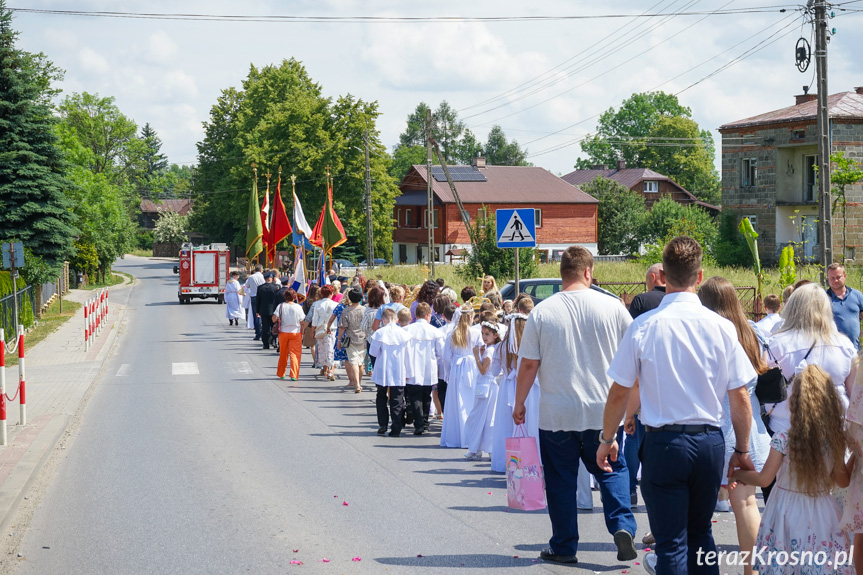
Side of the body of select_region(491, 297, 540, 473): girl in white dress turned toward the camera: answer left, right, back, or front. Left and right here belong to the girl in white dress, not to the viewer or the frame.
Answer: back

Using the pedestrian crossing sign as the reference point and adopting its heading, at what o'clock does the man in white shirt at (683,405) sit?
The man in white shirt is roughly at 12 o'clock from the pedestrian crossing sign.

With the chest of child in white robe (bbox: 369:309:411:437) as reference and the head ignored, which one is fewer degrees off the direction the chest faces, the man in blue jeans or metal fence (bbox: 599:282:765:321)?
the metal fence

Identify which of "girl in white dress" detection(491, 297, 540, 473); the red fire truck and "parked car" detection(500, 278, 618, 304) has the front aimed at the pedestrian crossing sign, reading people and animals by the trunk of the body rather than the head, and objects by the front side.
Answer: the girl in white dress

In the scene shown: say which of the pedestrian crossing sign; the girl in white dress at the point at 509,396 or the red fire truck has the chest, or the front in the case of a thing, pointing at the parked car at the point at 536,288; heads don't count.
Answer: the girl in white dress

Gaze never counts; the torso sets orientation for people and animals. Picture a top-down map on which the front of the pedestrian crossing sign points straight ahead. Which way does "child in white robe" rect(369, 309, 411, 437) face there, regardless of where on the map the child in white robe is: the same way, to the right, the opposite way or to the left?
the opposite way

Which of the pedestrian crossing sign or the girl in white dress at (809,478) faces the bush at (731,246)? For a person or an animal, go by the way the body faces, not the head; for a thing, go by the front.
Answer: the girl in white dress

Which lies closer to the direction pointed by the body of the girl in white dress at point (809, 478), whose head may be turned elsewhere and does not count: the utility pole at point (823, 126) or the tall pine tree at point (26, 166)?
the utility pole

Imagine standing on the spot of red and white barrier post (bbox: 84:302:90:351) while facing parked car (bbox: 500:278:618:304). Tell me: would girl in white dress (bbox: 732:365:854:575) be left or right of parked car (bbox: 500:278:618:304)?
right
